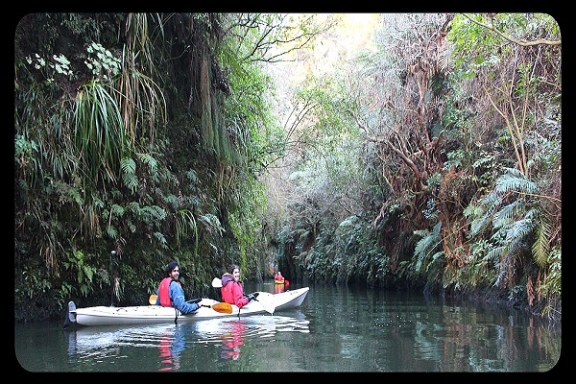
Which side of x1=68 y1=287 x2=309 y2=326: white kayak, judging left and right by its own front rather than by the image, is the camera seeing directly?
right

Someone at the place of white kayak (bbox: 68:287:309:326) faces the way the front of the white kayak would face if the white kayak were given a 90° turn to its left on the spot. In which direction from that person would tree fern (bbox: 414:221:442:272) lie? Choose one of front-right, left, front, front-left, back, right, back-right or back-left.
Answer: front-right

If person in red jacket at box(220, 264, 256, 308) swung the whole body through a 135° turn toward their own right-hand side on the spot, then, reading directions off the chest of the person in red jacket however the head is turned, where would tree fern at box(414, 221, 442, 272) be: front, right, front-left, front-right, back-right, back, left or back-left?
back

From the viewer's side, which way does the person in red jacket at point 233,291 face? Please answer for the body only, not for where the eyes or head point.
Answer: to the viewer's right

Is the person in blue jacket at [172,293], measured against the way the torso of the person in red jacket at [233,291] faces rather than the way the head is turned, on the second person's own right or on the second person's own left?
on the second person's own right
